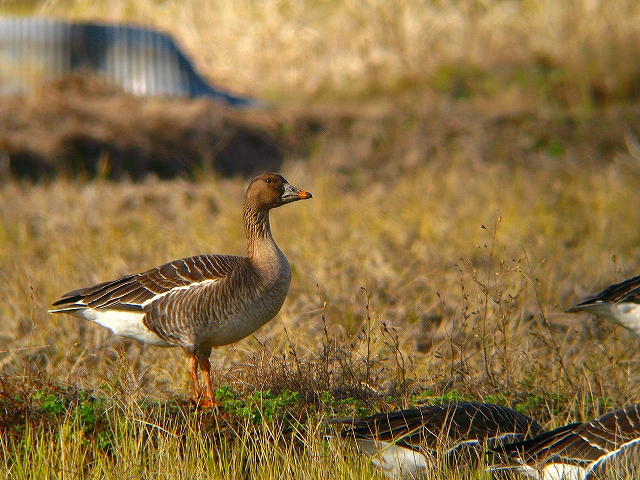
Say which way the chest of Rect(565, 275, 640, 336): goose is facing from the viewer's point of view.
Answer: to the viewer's right

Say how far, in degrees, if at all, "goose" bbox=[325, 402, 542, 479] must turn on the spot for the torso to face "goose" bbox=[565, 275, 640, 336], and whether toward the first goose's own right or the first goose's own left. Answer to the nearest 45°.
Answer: approximately 45° to the first goose's own left

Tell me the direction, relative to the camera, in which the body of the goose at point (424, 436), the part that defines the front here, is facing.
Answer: to the viewer's right

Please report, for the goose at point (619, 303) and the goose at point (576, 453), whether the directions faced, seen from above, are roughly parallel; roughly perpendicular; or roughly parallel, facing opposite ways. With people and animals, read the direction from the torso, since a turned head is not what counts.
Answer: roughly parallel

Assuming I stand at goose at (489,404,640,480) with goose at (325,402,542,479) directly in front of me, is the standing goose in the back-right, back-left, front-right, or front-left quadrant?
front-right

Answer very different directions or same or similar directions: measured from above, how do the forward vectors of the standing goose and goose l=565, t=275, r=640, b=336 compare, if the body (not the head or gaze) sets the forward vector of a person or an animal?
same or similar directions

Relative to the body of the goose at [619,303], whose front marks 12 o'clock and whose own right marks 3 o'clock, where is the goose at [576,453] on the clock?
the goose at [576,453] is roughly at 3 o'clock from the goose at [619,303].

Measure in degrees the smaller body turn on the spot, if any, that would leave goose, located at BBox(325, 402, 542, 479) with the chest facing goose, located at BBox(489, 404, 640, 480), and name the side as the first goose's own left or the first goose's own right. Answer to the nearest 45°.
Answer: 0° — it already faces it

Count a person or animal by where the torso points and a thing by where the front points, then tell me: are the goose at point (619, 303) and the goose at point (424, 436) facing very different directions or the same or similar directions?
same or similar directions

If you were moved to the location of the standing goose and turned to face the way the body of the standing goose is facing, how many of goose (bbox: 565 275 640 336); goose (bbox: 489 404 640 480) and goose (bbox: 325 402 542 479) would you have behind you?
0

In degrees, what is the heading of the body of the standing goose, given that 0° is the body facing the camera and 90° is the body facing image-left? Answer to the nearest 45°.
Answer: approximately 270°

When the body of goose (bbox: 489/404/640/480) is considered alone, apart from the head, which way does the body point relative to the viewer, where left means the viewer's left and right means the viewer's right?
facing to the right of the viewer

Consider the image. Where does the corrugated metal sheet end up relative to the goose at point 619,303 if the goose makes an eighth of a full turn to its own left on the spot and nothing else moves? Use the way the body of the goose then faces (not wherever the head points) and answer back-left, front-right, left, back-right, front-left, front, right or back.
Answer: left

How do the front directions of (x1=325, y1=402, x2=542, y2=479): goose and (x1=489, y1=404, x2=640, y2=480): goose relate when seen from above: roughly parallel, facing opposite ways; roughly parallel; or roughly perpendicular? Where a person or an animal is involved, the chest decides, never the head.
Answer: roughly parallel

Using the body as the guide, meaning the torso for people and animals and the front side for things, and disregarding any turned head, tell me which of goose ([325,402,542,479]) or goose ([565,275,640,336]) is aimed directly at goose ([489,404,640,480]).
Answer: goose ([325,402,542,479])

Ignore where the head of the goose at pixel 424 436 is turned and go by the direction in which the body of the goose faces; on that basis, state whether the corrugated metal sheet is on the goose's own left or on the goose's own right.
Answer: on the goose's own left
